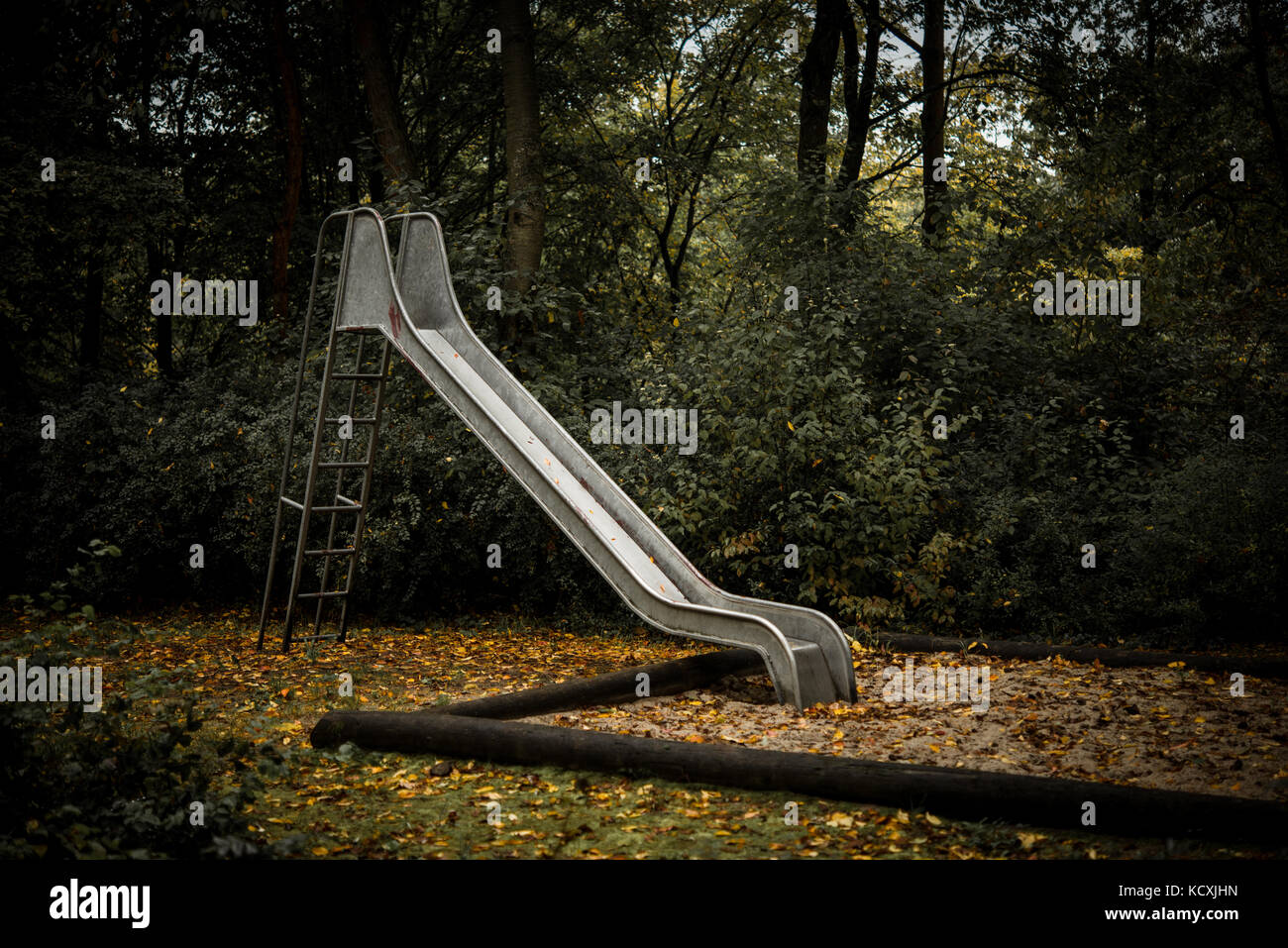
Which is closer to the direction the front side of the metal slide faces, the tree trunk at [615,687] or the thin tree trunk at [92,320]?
the tree trunk

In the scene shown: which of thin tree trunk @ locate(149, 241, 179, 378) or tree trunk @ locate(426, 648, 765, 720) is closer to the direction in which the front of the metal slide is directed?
the tree trunk

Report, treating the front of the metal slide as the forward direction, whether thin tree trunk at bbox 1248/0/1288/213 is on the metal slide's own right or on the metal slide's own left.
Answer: on the metal slide's own left

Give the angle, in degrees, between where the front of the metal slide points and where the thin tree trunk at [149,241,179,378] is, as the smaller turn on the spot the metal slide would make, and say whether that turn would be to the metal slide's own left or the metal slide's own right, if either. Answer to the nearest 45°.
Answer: approximately 180°

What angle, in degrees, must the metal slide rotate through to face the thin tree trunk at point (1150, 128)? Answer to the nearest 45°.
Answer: approximately 90° to its left

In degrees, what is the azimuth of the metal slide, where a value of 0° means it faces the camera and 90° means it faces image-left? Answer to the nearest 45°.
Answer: approximately 315°

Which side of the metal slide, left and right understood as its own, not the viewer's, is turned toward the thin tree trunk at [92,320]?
back
